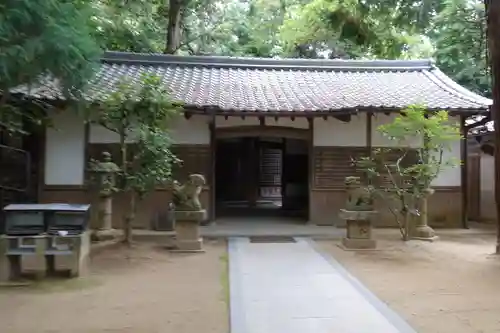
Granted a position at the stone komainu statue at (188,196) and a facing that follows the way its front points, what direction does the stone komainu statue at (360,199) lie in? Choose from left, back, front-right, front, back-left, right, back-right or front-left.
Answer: front

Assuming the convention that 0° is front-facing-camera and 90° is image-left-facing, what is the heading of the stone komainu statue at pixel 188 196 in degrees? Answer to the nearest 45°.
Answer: approximately 270°

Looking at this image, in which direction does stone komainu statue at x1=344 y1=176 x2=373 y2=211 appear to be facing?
to the viewer's left

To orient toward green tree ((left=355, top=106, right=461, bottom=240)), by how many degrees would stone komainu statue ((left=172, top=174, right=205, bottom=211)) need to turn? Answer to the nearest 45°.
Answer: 0° — it already faces it

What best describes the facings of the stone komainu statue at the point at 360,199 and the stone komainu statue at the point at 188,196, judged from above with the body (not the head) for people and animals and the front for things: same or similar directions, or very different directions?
very different directions

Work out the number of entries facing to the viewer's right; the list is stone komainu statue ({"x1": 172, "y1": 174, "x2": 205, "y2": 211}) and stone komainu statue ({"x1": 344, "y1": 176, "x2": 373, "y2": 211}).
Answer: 1
